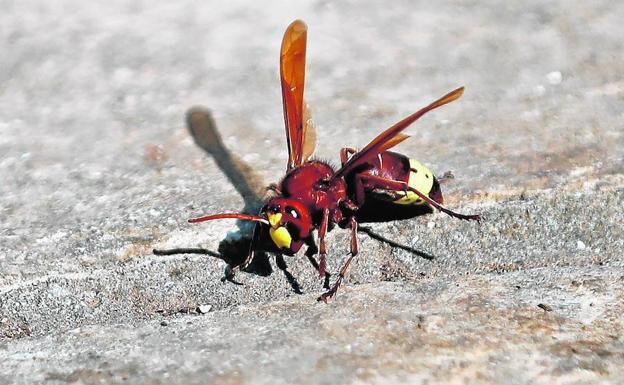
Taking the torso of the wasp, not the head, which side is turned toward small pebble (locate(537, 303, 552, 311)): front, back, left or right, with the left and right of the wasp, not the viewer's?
left

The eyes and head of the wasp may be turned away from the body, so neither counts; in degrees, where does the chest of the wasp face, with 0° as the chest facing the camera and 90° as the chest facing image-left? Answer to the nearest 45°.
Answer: approximately 45°

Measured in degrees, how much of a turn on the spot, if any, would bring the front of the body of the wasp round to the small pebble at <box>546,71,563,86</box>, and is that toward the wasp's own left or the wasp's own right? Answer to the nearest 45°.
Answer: approximately 180°
